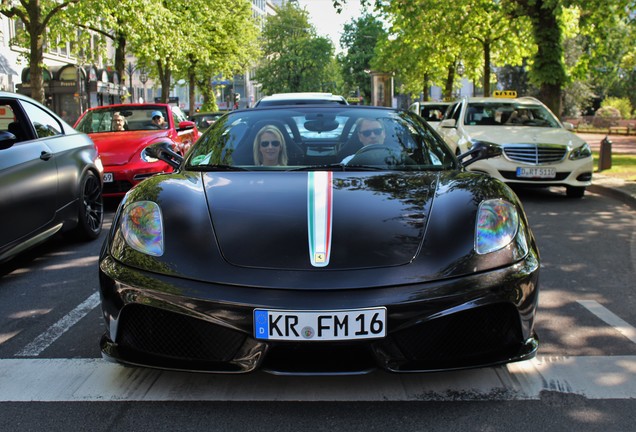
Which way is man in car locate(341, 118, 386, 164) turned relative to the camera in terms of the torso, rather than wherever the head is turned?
toward the camera

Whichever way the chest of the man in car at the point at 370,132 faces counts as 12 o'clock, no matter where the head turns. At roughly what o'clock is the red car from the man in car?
The red car is roughly at 5 o'clock from the man in car.

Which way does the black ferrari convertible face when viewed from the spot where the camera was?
facing the viewer

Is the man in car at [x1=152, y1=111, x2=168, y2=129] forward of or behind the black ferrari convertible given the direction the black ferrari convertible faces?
behind

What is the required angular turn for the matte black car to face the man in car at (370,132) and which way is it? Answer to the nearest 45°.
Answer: approximately 90° to its left

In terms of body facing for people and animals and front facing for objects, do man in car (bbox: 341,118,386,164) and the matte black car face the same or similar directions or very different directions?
same or similar directions

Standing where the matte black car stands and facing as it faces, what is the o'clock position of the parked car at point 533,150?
The parked car is roughly at 7 o'clock from the matte black car.

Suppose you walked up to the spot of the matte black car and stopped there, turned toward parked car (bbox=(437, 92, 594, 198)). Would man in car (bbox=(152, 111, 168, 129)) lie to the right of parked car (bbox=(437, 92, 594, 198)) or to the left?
left

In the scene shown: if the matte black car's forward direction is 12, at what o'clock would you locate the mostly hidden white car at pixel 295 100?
The mostly hidden white car is roughly at 6 o'clock from the matte black car.

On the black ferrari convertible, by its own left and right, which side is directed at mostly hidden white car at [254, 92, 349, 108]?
back

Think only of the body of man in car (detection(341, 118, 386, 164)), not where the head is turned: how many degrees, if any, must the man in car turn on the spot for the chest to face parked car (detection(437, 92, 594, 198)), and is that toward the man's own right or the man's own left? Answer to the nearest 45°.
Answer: approximately 180°

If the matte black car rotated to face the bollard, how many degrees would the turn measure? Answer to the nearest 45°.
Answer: approximately 180°

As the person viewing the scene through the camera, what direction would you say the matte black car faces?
facing the viewer and to the left of the viewer

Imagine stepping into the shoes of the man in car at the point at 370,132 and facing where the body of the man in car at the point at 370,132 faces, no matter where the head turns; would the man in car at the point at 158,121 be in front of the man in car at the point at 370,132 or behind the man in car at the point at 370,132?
behind

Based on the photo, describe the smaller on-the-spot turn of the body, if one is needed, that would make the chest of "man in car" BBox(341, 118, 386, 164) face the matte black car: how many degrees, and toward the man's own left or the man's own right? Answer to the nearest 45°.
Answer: approximately 135° to the man's own right

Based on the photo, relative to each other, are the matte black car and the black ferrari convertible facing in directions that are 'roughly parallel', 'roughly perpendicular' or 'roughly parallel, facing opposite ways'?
roughly parallel
